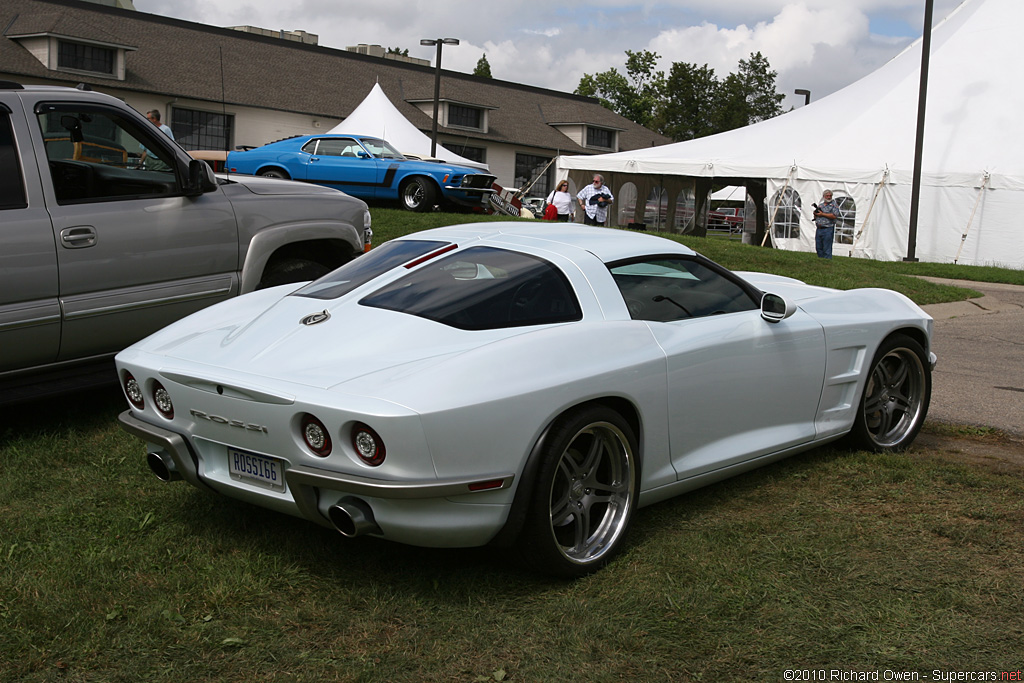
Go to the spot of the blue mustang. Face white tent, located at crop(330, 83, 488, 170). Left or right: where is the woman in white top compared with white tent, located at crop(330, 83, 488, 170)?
right

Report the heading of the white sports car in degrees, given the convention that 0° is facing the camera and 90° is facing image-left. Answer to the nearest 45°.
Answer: approximately 225°

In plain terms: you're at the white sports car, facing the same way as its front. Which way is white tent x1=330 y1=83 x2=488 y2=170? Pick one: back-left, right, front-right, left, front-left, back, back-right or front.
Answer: front-left

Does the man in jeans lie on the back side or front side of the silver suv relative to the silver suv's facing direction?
on the front side

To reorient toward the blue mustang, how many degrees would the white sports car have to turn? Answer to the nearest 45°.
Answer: approximately 45° to its left

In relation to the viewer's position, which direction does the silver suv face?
facing away from the viewer and to the right of the viewer

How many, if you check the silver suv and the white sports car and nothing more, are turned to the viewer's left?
0

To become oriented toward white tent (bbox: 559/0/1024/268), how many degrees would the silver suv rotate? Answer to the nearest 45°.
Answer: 0° — it already faces it

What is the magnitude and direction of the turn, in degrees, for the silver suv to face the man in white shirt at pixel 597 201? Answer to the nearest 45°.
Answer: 0° — it already faces them

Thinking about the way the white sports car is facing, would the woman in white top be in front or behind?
in front

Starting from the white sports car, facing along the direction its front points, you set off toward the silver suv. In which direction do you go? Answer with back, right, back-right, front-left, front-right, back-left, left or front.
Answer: left

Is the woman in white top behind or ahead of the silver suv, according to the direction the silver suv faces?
ahead
